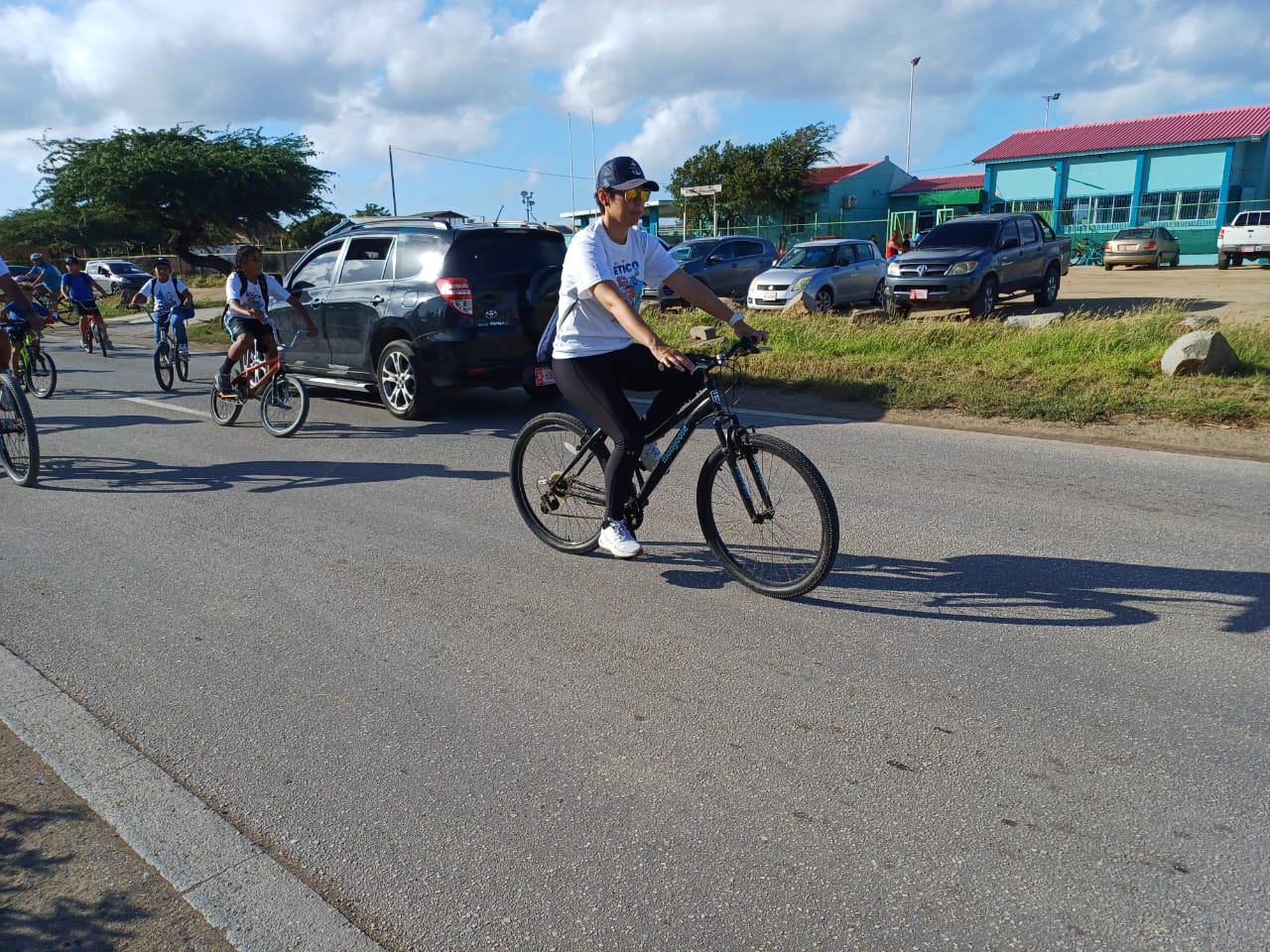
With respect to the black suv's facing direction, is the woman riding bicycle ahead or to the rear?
to the rear

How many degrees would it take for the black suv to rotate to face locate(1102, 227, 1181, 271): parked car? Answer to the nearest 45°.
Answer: approximately 90° to its right

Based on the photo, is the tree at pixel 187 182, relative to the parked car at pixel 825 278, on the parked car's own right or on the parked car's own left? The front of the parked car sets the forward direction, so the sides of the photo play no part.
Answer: on the parked car's own right

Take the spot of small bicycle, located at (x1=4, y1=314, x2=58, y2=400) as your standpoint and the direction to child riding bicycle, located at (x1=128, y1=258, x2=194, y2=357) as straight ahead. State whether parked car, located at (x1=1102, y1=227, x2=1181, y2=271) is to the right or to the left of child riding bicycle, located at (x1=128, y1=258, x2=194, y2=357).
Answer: right

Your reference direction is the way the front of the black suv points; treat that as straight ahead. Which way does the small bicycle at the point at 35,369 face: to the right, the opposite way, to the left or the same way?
the opposite way

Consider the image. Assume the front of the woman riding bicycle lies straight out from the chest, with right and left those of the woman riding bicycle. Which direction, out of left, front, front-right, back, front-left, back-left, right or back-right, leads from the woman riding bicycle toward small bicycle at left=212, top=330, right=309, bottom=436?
back
